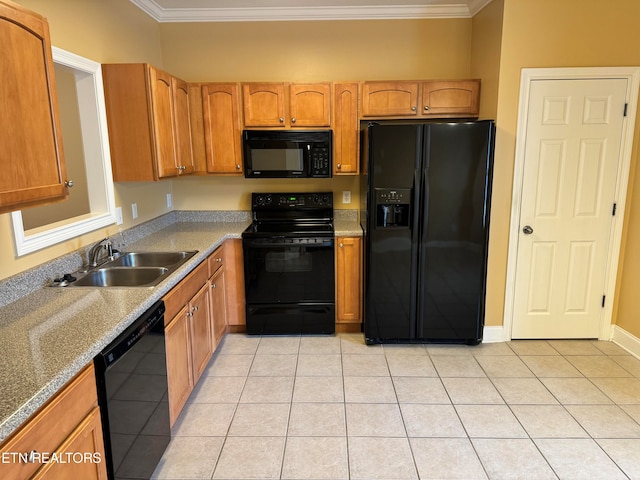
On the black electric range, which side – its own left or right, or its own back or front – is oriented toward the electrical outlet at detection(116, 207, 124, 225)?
right

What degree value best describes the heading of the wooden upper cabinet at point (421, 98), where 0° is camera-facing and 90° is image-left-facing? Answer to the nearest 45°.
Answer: approximately 0°

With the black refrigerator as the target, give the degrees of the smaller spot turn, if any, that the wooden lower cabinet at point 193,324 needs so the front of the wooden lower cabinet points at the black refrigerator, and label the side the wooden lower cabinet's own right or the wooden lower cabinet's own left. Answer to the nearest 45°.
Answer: approximately 45° to the wooden lower cabinet's own left

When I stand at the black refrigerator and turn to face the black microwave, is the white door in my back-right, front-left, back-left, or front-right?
back-right

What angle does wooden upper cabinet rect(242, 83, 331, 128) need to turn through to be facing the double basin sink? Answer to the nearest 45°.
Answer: approximately 45° to its right

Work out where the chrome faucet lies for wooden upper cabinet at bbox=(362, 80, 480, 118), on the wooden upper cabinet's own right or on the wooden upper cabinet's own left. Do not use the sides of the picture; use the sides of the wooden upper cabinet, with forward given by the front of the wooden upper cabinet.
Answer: on the wooden upper cabinet's own right

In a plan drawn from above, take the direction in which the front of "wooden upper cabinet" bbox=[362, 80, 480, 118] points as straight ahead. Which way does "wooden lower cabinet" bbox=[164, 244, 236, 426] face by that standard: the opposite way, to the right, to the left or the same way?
to the left

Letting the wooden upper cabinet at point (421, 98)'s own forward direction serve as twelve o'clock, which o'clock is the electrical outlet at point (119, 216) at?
The electrical outlet is roughly at 2 o'clock from the wooden upper cabinet.
